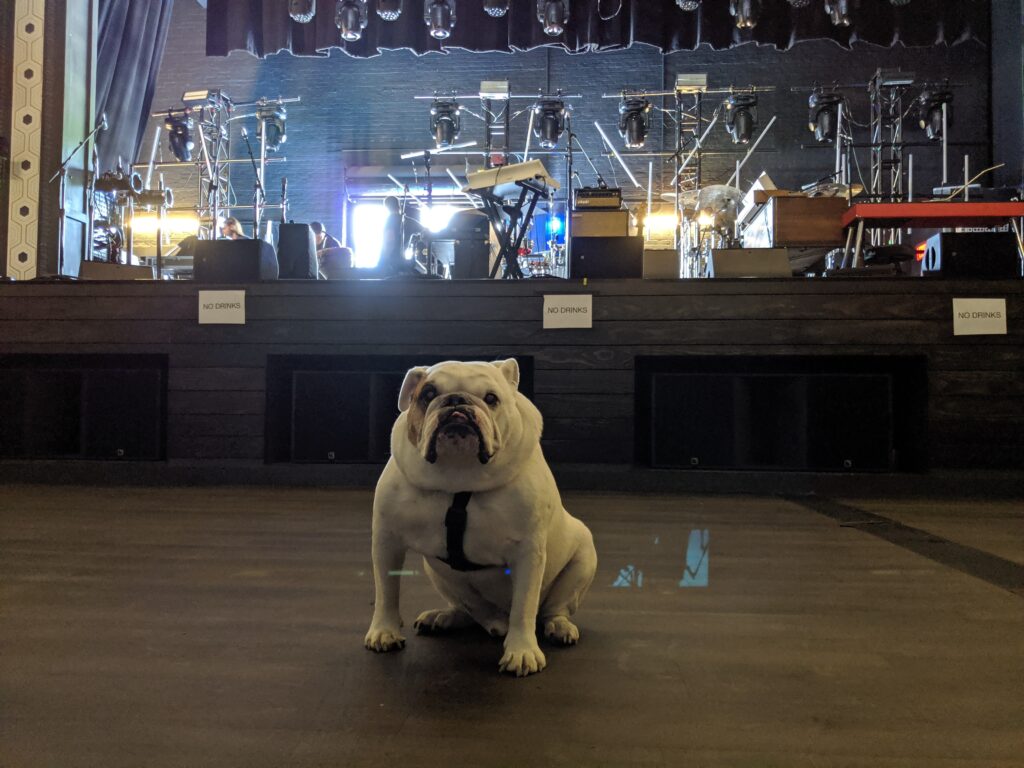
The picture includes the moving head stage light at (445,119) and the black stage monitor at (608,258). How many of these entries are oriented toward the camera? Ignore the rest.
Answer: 1

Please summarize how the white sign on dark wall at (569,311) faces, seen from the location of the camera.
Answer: facing the viewer

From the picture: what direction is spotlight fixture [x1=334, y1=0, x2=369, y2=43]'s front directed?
toward the camera

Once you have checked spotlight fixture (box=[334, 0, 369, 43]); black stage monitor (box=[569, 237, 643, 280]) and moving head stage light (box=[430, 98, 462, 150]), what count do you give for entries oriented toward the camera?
2

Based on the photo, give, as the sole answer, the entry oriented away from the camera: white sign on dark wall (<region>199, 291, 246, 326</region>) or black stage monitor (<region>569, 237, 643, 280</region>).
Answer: the black stage monitor

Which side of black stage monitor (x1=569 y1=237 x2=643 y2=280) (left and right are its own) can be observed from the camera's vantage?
back

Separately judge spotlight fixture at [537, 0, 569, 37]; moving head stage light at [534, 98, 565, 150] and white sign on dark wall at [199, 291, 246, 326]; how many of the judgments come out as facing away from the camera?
0

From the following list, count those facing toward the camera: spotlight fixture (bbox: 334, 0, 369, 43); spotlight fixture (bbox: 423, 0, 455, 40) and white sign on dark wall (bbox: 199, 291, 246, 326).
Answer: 3

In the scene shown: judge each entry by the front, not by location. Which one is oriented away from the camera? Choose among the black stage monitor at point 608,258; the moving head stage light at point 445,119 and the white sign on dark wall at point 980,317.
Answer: the black stage monitor

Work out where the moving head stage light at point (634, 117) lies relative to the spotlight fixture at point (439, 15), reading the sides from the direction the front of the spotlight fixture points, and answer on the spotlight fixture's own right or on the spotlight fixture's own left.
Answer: on the spotlight fixture's own left

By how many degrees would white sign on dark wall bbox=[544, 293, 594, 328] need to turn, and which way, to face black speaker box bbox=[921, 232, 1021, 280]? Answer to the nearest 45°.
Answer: approximately 90° to its left

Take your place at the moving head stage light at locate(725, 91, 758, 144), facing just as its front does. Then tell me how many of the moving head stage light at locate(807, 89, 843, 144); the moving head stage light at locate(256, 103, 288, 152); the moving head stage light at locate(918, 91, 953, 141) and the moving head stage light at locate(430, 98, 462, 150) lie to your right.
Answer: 2

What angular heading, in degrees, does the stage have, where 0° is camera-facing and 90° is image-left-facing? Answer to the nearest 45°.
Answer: approximately 0°

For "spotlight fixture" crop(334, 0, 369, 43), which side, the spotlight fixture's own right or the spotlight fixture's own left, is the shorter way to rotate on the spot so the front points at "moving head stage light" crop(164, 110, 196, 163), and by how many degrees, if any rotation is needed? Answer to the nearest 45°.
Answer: approximately 135° to the spotlight fixture's own right

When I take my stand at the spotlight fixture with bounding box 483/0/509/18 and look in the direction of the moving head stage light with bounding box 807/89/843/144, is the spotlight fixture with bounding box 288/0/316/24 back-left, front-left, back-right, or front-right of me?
back-left

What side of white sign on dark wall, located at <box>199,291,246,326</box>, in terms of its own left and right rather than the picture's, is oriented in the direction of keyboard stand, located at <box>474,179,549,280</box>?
left

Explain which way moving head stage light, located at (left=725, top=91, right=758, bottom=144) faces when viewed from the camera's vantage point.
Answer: facing the viewer
